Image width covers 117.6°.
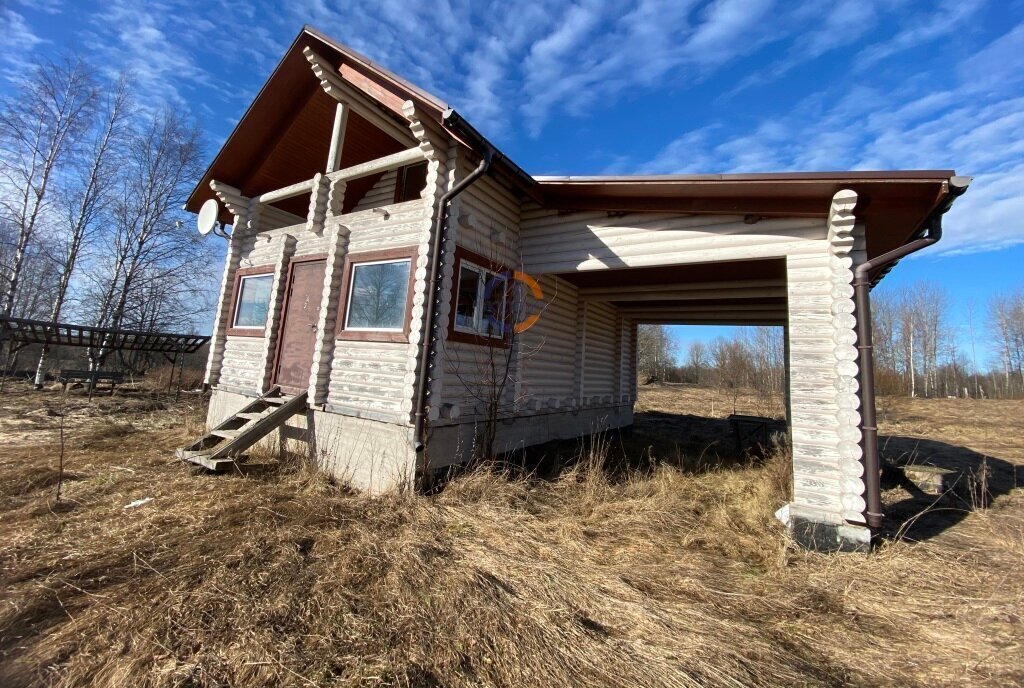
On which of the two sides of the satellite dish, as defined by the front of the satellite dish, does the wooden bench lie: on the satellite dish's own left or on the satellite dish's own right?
on the satellite dish's own right

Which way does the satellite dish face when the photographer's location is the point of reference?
facing the viewer and to the left of the viewer

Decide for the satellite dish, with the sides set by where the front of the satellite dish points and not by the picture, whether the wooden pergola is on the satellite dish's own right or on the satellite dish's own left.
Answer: on the satellite dish's own right
